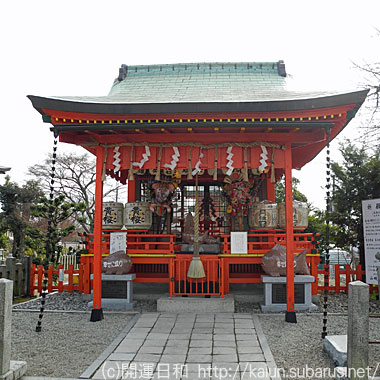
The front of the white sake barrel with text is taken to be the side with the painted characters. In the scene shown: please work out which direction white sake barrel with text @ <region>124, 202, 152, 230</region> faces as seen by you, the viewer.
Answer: facing the viewer

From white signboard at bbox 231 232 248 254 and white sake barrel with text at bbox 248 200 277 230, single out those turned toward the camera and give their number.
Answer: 2

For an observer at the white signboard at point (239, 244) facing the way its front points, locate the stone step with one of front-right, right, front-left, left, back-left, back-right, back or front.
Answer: front-right

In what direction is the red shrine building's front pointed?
toward the camera

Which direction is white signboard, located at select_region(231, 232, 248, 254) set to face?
toward the camera

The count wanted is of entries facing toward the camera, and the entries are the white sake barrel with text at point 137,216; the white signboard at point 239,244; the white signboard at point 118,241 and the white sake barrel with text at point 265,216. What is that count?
4

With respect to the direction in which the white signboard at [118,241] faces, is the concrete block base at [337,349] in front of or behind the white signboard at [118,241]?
in front

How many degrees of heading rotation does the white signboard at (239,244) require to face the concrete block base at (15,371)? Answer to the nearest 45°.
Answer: approximately 45° to its right

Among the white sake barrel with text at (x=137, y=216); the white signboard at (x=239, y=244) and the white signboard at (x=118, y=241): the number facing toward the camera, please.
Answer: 3

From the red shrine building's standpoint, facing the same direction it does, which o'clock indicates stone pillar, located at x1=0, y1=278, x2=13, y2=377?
The stone pillar is roughly at 1 o'clock from the red shrine building.

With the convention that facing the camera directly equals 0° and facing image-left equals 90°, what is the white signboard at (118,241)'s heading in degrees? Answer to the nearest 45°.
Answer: approximately 0°

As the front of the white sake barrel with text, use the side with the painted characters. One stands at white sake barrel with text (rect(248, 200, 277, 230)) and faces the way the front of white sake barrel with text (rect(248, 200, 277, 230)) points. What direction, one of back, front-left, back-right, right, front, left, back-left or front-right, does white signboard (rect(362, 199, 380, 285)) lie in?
left
